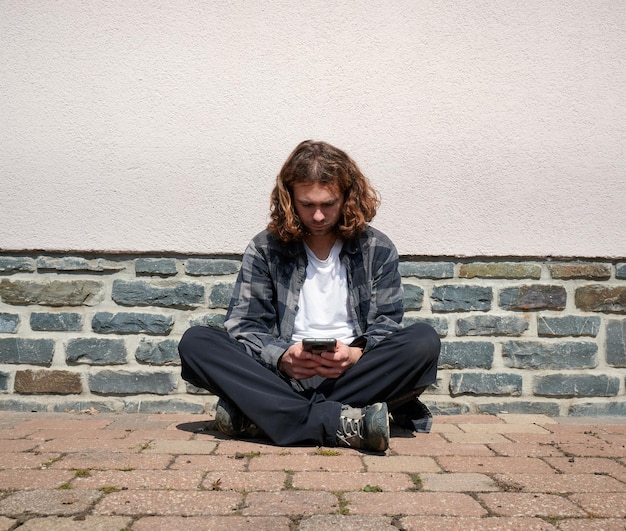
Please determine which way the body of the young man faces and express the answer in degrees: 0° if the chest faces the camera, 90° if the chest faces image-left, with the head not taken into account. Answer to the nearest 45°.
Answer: approximately 0°
